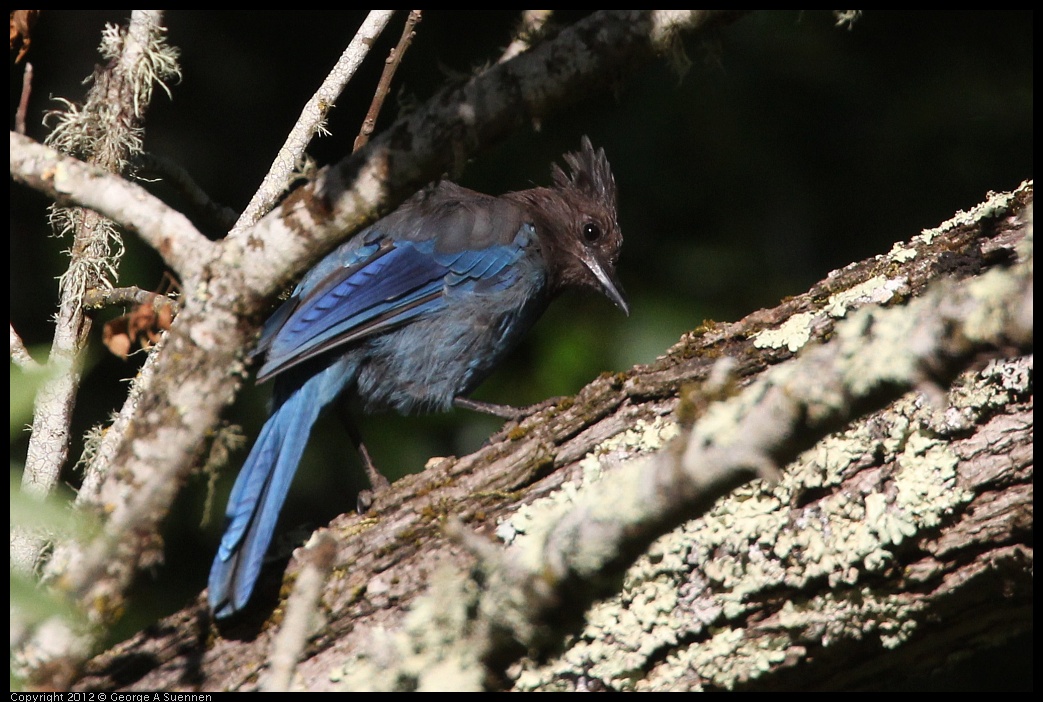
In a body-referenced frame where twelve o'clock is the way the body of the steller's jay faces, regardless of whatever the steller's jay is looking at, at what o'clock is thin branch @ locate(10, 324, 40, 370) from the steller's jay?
The thin branch is roughly at 5 o'clock from the steller's jay.

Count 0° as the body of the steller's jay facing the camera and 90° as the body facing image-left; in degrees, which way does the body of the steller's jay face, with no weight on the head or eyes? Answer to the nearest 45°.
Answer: approximately 270°
